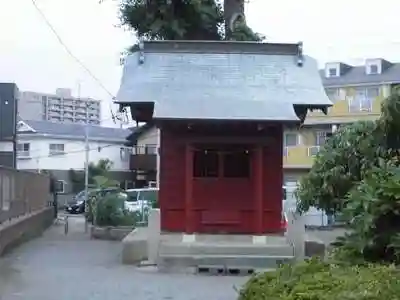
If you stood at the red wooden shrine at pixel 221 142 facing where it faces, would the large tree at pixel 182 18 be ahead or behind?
behind

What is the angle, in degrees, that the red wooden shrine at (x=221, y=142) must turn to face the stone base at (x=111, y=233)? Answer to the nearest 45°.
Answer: approximately 135° to its right

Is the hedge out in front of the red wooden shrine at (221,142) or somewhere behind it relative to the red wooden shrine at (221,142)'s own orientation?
in front

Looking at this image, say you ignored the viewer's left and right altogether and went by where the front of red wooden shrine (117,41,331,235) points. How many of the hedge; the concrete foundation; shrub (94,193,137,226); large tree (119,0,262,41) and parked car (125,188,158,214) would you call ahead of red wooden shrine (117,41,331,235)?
1

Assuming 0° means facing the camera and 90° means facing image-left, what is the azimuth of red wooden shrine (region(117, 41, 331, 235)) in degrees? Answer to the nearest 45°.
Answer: approximately 0°

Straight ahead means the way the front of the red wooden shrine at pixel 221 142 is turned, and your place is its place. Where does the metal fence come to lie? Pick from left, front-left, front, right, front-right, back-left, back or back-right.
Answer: back-right

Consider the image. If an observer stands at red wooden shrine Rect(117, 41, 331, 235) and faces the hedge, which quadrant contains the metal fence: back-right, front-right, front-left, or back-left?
back-right

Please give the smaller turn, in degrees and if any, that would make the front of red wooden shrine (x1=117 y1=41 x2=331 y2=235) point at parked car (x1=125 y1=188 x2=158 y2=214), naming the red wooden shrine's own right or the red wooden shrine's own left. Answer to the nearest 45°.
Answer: approximately 180°

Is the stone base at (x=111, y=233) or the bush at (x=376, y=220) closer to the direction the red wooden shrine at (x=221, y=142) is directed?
the bush

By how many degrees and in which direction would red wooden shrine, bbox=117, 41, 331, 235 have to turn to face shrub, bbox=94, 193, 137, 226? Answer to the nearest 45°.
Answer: approximately 135° to its right
